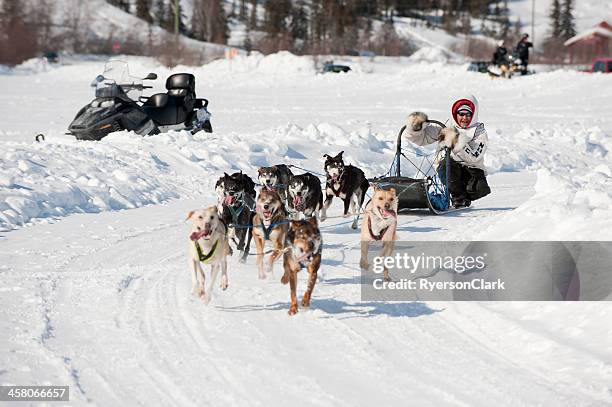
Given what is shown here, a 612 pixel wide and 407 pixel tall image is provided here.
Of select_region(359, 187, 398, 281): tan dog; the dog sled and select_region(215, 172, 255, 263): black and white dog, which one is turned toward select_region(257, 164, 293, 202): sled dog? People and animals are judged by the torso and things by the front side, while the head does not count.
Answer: the dog sled

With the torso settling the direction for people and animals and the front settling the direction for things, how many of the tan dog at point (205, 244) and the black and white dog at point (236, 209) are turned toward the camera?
2

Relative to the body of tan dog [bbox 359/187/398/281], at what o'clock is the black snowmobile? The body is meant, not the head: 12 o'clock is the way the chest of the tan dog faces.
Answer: The black snowmobile is roughly at 5 o'clock from the tan dog.

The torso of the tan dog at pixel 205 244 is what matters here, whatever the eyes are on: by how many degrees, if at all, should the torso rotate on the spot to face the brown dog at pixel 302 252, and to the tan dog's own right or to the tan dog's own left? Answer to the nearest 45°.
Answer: approximately 90° to the tan dog's own left

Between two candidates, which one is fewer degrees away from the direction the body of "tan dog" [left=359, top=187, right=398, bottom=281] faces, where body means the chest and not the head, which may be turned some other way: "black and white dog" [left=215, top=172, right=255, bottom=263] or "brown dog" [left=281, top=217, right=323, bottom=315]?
the brown dog

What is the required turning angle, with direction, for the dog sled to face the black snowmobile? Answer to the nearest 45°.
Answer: approximately 90° to its right

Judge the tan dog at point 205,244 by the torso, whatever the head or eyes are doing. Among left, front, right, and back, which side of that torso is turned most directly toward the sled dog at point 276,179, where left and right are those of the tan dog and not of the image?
back

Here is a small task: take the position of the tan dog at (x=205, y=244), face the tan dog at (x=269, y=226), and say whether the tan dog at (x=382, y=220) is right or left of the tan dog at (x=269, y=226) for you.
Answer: right

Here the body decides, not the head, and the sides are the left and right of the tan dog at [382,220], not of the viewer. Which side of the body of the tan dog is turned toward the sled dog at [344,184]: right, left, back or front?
back

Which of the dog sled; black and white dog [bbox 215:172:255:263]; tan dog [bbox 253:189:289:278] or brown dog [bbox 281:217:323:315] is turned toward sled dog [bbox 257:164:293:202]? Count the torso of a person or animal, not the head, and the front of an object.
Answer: the dog sled
